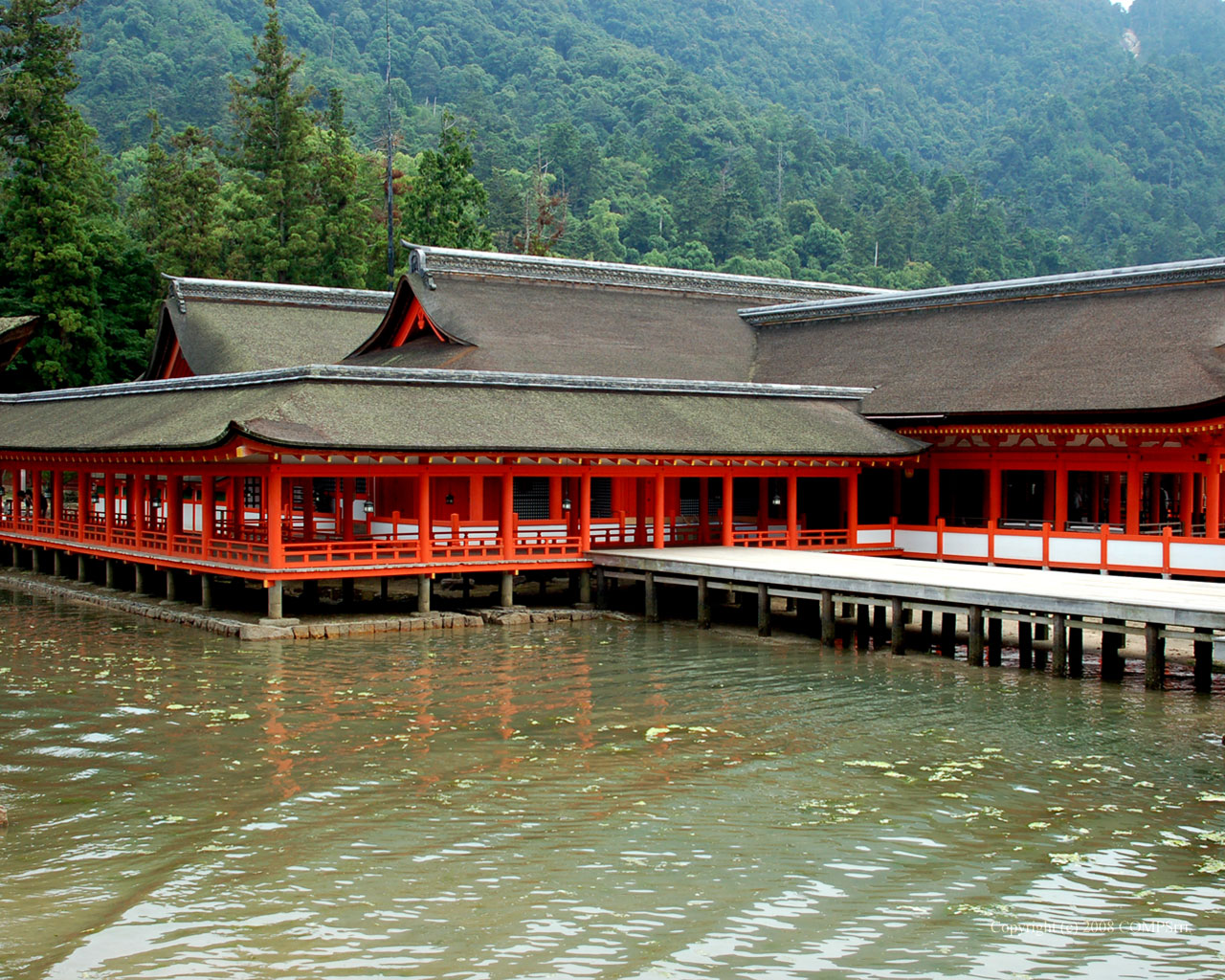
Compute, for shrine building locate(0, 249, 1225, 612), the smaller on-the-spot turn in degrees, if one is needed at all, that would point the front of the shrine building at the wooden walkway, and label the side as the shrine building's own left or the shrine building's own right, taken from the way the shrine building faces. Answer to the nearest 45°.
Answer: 0° — it already faces it

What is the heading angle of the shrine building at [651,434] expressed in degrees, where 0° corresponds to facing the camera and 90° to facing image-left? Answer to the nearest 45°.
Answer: approximately 315°
